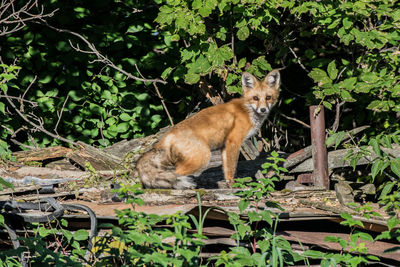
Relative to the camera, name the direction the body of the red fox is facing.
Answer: to the viewer's right

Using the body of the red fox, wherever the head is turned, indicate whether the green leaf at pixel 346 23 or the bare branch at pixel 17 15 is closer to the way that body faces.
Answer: the green leaf

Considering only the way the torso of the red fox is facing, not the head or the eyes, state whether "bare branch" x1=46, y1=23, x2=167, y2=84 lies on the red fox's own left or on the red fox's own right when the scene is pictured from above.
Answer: on the red fox's own left

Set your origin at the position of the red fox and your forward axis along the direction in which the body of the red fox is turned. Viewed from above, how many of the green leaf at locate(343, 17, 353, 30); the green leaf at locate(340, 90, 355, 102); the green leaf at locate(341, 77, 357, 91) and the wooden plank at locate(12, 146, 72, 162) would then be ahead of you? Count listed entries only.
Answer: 3

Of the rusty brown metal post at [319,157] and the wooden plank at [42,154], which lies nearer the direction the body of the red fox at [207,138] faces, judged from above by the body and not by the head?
the rusty brown metal post

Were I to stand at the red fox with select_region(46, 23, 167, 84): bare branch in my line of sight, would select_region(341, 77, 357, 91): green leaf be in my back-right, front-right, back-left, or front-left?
back-right

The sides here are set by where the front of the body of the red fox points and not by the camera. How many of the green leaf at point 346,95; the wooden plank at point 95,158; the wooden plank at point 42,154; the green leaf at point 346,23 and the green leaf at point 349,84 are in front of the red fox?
3

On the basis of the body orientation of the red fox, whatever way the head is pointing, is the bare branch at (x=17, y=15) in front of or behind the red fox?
behind

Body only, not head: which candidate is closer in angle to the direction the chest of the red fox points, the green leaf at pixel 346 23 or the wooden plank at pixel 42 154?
the green leaf
